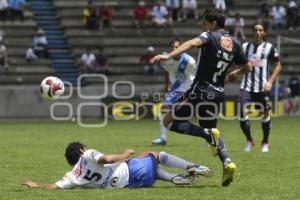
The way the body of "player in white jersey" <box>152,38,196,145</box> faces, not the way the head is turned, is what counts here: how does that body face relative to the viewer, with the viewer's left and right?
facing the viewer and to the left of the viewer

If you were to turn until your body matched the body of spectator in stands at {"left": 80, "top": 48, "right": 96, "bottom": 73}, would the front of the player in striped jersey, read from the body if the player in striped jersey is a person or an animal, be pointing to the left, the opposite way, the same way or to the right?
the same way

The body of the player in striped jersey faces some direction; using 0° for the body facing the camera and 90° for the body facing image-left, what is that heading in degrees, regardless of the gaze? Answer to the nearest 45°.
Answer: approximately 0°

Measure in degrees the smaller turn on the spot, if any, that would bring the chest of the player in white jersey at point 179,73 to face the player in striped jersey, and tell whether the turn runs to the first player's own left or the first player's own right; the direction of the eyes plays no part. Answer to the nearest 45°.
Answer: approximately 90° to the first player's own left

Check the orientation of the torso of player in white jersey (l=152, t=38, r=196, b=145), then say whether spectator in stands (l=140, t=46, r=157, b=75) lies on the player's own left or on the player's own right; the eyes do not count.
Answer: on the player's own right

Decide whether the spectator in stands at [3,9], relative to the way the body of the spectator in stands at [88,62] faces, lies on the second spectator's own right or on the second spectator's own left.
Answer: on the second spectator's own right

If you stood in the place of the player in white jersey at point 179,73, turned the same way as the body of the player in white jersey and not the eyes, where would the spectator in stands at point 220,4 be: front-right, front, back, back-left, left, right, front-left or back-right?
back-right

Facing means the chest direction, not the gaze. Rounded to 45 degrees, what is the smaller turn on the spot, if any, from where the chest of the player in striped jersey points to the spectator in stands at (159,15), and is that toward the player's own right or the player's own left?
approximately 180°

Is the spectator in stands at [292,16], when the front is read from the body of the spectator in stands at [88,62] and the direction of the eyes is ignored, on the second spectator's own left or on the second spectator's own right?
on the second spectator's own left

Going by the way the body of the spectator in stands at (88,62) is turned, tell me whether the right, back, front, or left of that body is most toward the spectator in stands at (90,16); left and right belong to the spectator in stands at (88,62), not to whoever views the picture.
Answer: back

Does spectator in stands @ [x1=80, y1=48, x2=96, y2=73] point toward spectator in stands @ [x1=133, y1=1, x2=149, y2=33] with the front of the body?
no

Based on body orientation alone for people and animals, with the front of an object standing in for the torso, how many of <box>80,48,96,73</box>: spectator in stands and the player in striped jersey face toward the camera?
2

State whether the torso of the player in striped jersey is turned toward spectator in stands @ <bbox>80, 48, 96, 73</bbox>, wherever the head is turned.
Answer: no

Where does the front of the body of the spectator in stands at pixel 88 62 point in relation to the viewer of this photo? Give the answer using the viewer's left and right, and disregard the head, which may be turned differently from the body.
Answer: facing the viewer
